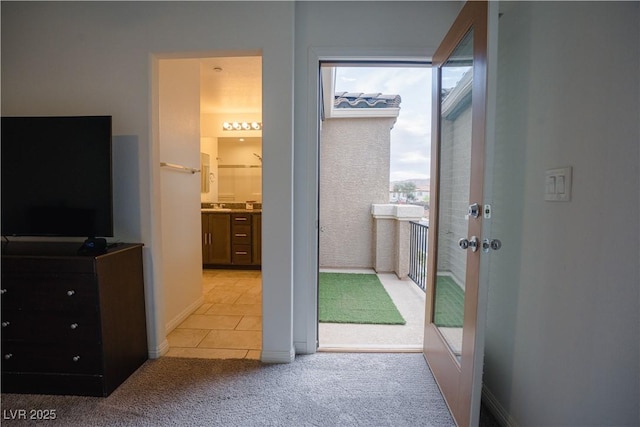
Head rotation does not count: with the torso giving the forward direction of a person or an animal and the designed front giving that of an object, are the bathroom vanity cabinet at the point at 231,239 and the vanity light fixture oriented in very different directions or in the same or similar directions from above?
same or similar directions

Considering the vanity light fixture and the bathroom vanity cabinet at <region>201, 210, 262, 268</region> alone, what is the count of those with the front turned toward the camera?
2

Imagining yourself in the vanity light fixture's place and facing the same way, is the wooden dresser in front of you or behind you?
in front

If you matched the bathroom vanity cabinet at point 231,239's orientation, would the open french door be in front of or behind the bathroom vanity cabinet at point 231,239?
in front

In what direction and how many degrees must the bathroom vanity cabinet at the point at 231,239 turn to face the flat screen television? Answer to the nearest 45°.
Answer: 0° — it already faces it

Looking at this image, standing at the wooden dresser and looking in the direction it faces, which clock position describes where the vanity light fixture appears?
The vanity light fixture is roughly at 6 o'clock from the wooden dresser.

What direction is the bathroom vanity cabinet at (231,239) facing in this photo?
toward the camera

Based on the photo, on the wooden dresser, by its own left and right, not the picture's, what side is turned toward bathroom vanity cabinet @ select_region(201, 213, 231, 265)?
back

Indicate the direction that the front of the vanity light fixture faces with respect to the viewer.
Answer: facing the viewer

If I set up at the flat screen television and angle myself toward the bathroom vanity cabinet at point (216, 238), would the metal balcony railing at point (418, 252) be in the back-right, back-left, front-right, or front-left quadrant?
front-right

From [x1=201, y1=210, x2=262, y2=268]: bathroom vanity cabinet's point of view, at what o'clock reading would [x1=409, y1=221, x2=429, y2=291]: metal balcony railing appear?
The metal balcony railing is roughly at 10 o'clock from the bathroom vanity cabinet.

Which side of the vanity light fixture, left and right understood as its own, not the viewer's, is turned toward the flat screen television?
front

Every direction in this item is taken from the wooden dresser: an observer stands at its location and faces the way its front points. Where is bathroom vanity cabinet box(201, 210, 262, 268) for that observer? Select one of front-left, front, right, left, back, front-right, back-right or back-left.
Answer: back

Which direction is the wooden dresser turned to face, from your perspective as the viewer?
facing the viewer and to the left of the viewer

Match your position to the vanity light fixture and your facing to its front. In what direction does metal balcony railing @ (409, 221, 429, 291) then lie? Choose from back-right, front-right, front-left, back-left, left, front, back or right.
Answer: front-left
